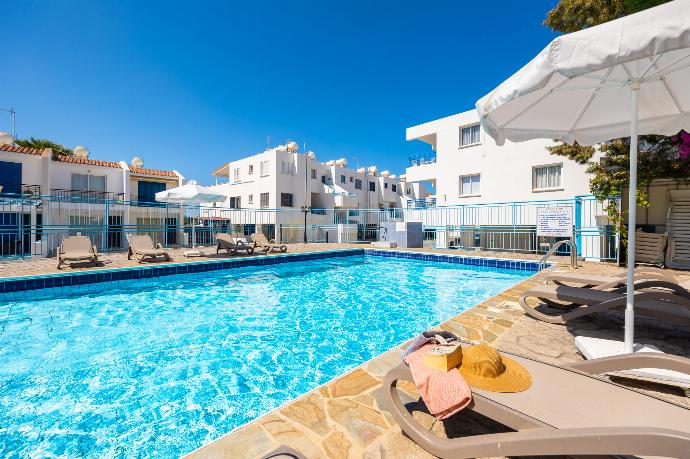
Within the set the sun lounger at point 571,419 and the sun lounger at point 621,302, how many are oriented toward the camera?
0

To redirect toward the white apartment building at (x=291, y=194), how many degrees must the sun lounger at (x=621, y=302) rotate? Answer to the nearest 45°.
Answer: approximately 45° to its right

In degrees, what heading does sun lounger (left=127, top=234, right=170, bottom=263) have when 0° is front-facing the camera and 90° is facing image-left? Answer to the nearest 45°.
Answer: approximately 315°

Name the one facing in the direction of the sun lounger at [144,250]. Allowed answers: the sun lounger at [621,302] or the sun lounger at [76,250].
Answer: the sun lounger at [621,302]

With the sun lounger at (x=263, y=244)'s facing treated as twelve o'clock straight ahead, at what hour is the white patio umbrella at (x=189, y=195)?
The white patio umbrella is roughly at 4 o'clock from the sun lounger.

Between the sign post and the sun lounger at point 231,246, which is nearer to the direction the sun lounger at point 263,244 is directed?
the sign post

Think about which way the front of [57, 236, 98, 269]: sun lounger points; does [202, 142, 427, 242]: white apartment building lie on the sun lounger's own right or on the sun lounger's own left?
on the sun lounger's own left

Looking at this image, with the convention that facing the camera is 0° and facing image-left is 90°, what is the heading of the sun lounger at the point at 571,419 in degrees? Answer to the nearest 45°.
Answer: approximately 90°

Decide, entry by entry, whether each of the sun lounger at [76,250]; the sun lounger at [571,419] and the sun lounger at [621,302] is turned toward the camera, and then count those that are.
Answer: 1

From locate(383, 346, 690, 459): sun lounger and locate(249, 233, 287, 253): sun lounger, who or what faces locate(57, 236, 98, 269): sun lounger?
locate(383, 346, 690, 459): sun lounger

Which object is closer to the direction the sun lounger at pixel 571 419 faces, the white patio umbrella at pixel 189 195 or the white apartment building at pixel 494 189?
the white patio umbrella

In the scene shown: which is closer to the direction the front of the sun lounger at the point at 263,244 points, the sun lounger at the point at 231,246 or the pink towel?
the pink towel

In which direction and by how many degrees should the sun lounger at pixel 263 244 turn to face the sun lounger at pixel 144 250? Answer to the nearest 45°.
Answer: approximately 90° to its right

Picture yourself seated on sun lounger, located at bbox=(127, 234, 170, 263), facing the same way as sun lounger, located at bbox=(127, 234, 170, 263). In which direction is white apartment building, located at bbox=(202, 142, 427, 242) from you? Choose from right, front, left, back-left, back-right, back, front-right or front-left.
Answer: left

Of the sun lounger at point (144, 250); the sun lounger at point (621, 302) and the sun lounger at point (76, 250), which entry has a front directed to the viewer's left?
the sun lounger at point (621, 302)

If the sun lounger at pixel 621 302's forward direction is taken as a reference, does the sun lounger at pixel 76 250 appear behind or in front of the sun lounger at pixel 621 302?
in front

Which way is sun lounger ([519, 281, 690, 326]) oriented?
to the viewer's left

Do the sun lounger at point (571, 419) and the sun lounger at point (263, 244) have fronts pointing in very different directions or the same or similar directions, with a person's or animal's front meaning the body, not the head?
very different directions
